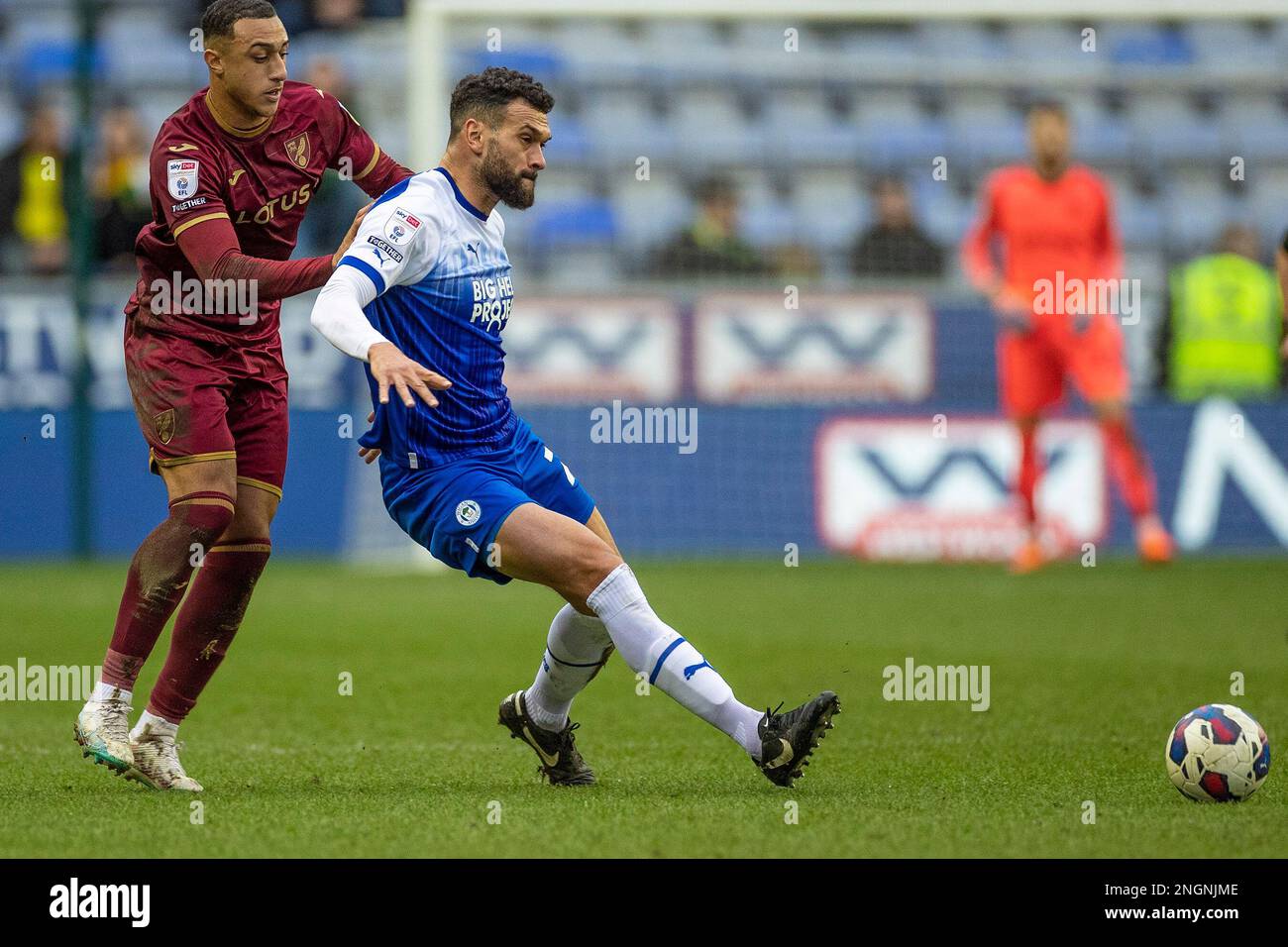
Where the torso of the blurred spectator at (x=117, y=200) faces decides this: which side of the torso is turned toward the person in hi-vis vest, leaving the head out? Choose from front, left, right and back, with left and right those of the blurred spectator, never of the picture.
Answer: left

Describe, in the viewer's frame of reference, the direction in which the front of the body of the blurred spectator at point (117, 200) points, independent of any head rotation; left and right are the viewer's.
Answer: facing the viewer

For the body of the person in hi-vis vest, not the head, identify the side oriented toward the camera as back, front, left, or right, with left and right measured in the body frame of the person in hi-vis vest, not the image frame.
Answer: back

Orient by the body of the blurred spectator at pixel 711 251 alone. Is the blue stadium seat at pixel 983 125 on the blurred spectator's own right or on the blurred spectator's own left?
on the blurred spectator's own left

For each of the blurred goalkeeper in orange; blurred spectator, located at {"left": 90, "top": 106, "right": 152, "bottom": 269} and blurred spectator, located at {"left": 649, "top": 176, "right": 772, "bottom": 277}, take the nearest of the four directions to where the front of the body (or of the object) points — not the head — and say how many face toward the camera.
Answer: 3

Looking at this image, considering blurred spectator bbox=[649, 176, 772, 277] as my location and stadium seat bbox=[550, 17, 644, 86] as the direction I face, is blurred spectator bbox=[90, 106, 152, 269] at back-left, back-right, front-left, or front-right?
front-left

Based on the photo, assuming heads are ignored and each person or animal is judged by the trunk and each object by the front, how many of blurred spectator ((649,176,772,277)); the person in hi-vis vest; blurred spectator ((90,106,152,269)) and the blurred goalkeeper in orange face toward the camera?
3

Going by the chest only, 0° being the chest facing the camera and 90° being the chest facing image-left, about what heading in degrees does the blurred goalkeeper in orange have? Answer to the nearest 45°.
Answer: approximately 0°

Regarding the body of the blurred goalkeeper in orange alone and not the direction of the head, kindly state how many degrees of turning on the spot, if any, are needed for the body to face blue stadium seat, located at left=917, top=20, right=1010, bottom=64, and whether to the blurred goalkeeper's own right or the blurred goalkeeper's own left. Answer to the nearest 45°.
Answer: approximately 180°

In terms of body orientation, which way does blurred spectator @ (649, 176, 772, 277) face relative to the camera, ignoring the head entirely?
toward the camera

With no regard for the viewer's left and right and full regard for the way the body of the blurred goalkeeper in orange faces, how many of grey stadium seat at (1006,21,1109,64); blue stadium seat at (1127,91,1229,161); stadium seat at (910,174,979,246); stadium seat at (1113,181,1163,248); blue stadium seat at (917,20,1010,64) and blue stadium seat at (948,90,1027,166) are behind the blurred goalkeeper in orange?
6
